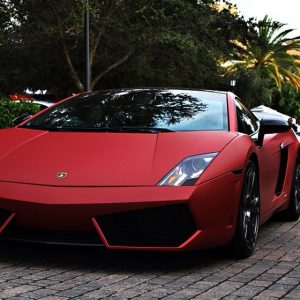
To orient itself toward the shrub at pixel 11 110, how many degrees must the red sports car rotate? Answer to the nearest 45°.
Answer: approximately 135° to its right

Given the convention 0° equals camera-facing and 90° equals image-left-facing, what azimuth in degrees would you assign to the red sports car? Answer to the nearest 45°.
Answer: approximately 45°
